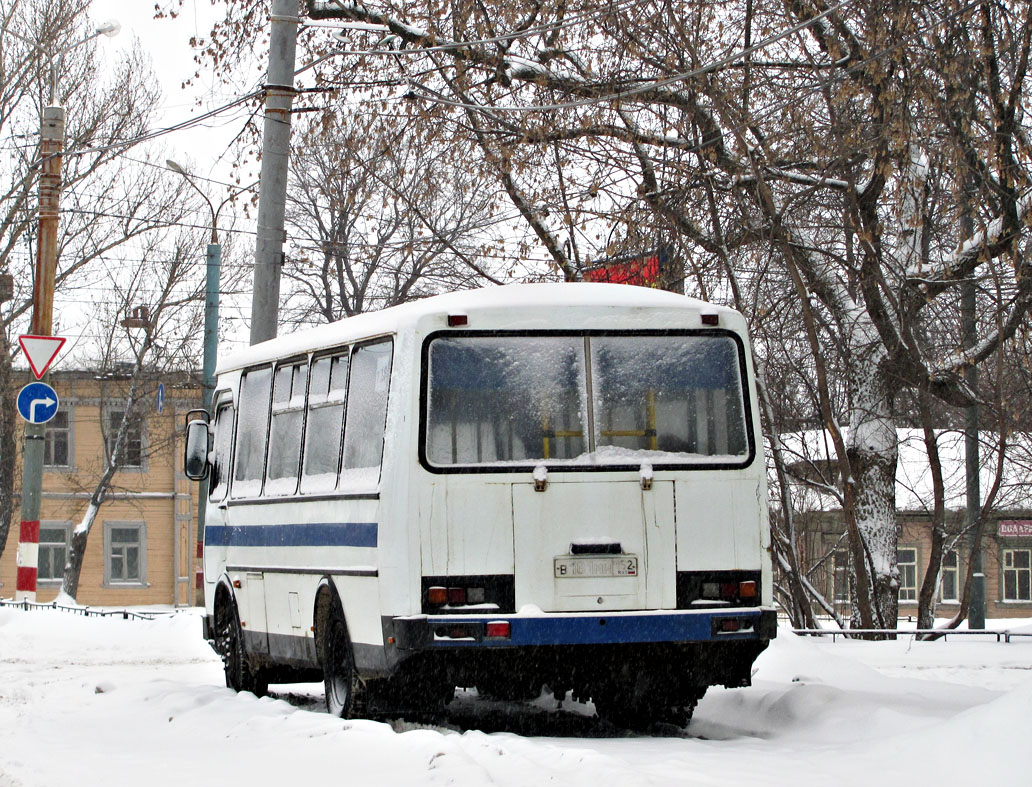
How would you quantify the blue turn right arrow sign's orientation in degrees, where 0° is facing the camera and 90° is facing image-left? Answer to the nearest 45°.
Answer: approximately 0°

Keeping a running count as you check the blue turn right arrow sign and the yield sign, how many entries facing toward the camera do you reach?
2

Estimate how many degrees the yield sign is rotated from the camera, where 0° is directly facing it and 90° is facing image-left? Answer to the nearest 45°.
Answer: approximately 0°

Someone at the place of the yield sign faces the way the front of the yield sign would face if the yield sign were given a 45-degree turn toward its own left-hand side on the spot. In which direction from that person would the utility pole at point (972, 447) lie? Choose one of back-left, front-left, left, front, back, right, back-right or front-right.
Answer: front-left

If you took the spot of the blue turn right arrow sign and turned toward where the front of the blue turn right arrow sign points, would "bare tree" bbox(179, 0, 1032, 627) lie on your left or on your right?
on your left
